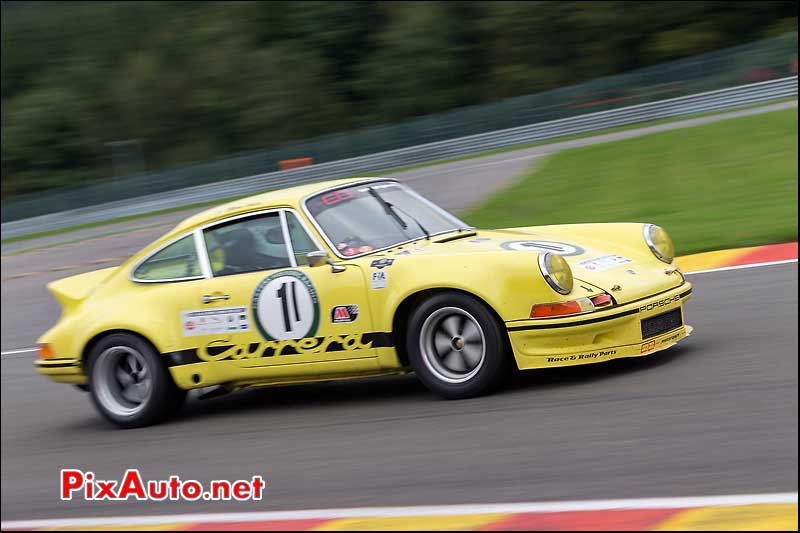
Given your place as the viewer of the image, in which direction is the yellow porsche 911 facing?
facing the viewer and to the right of the viewer
